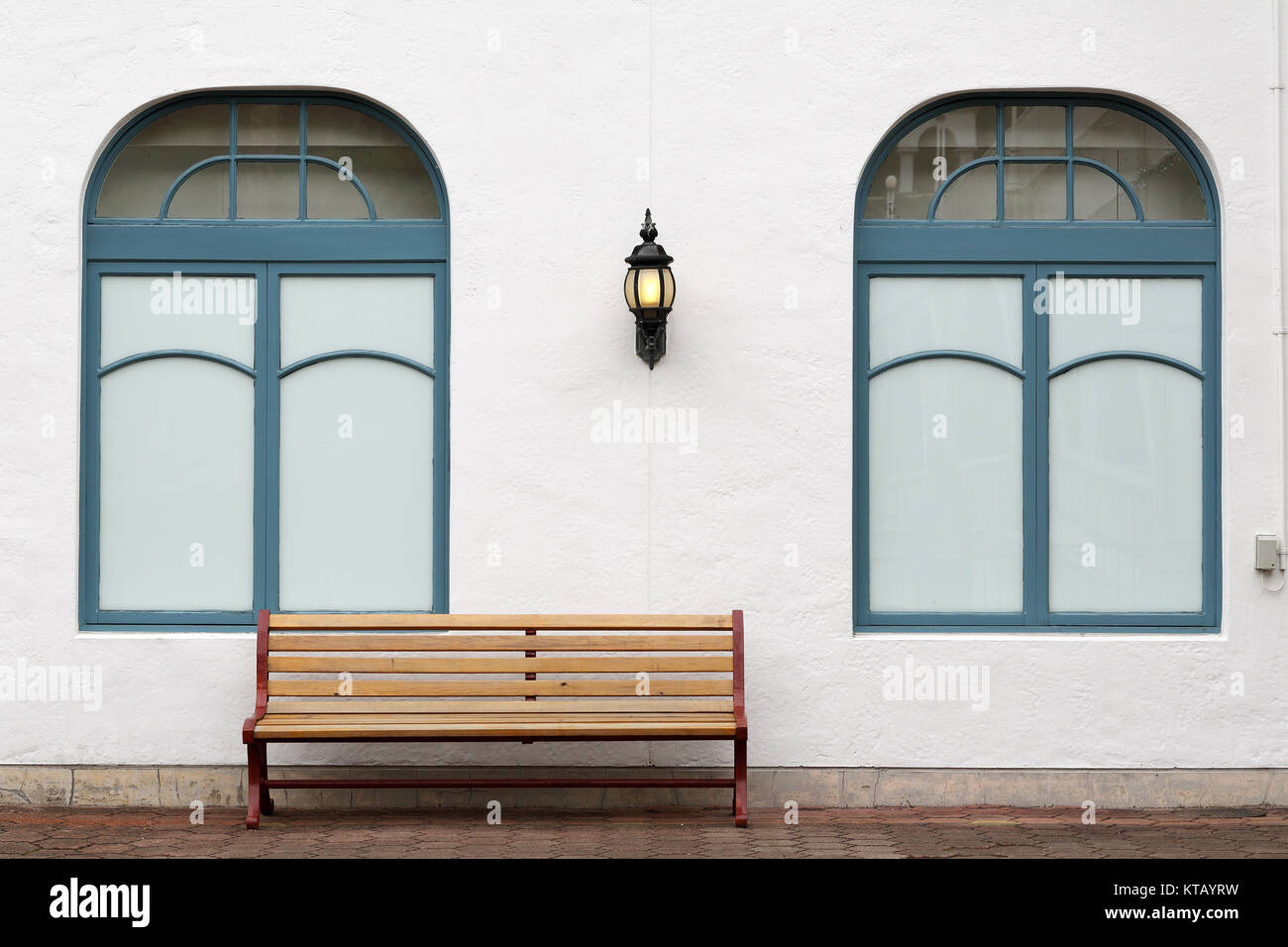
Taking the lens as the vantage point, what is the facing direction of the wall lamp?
facing the viewer

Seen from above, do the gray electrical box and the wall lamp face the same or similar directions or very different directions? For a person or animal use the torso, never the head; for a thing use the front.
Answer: same or similar directions

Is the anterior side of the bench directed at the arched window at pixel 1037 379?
no

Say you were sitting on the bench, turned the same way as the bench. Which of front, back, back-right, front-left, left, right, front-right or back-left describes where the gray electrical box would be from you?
left

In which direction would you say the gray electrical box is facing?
toward the camera

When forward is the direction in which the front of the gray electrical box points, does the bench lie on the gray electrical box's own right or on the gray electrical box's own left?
on the gray electrical box's own right

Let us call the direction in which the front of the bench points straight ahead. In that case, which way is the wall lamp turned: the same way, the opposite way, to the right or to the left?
the same way

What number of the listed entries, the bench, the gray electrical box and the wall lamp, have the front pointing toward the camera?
3

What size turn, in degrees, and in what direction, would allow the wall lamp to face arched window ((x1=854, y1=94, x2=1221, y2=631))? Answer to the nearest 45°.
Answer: approximately 90° to its left

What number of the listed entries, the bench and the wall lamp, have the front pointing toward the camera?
2

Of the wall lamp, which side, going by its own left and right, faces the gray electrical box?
left

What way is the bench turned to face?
toward the camera

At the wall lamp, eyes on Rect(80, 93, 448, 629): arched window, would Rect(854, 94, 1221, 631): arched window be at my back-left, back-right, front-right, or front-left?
back-right
